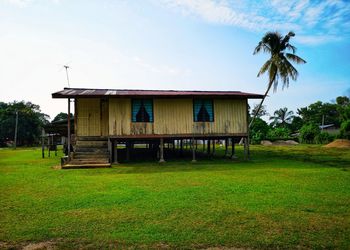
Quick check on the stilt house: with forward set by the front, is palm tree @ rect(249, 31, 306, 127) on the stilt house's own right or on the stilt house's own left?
on the stilt house's own left

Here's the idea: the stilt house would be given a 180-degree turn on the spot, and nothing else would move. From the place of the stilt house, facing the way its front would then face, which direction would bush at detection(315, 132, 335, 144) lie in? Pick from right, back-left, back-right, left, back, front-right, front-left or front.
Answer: front-right

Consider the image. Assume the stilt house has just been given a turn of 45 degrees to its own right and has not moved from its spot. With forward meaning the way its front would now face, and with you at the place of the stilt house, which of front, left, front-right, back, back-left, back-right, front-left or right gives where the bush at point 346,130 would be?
back

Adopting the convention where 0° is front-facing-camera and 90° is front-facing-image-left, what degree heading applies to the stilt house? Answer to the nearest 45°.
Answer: approximately 0°
